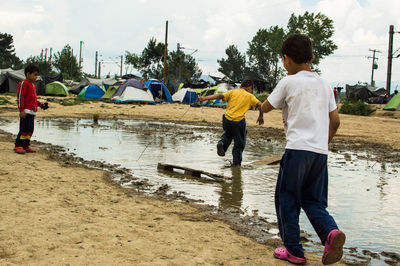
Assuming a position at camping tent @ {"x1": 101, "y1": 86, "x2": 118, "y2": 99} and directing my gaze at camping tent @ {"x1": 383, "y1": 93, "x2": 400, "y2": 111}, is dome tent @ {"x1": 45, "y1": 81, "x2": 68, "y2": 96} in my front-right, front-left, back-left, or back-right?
back-left

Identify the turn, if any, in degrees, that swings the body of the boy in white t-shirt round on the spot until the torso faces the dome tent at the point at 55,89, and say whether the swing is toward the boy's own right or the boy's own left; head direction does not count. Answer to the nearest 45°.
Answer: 0° — they already face it

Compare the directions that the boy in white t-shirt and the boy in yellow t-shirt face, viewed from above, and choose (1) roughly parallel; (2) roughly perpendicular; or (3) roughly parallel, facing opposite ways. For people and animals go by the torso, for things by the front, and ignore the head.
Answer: roughly perpendicular

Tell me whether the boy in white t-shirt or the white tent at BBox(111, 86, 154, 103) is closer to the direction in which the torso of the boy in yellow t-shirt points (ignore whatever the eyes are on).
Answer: the white tent

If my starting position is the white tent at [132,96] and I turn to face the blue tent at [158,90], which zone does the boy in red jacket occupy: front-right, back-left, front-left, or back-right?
back-right

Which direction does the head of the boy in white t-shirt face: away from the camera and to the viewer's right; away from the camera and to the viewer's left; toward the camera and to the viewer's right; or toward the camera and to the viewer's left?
away from the camera and to the viewer's left

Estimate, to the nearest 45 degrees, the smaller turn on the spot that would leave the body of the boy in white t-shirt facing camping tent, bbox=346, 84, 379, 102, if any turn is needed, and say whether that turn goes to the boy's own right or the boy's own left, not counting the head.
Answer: approximately 45° to the boy's own right

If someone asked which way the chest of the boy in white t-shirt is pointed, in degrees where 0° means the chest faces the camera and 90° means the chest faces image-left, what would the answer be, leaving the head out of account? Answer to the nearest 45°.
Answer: approximately 135°

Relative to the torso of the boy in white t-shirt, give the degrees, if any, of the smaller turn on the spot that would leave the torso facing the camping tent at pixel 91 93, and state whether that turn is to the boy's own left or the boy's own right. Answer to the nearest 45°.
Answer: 0° — they already face it
